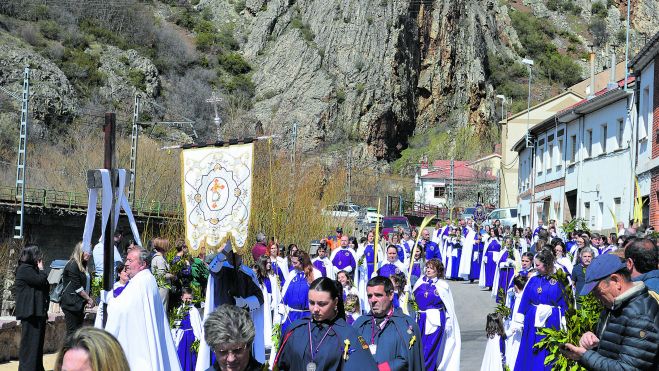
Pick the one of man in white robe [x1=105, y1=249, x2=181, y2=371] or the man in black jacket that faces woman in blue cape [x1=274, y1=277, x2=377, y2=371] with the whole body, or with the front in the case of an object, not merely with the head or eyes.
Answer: the man in black jacket

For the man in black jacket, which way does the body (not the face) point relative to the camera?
to the viewer's left

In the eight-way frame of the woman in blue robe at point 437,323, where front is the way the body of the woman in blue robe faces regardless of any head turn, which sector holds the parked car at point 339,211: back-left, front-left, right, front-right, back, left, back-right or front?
back-right

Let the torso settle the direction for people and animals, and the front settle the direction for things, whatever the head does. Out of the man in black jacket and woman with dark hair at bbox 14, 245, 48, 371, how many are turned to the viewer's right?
1

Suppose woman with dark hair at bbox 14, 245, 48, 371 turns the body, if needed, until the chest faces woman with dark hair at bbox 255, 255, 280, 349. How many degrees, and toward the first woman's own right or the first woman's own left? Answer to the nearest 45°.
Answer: approximately 45° to the first woman's own left

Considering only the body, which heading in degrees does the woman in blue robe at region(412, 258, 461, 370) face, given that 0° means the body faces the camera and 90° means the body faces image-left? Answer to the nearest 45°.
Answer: approximately 45°

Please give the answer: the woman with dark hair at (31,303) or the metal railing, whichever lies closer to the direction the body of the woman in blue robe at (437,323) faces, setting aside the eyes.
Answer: the woman with dark hair

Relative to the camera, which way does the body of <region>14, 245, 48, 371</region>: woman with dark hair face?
to the viewer's right

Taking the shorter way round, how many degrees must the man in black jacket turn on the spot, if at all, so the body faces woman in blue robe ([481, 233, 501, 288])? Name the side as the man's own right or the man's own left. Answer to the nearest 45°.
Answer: approximately 90° to the man's own right

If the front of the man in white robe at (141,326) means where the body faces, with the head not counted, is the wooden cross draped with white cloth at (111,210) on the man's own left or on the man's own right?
on the man's own right

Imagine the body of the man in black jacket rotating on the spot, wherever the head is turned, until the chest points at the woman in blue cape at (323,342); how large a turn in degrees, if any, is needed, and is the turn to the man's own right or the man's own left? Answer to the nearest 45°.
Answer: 0° — they already face them
